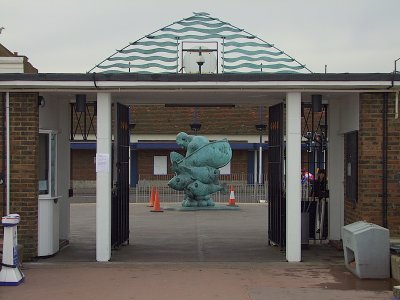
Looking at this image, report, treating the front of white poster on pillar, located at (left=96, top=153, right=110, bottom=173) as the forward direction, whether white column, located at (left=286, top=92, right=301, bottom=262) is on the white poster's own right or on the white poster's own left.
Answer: on the white poster's own left

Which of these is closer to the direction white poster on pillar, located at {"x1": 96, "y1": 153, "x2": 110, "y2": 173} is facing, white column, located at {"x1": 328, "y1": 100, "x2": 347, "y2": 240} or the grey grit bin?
the grey grit bin

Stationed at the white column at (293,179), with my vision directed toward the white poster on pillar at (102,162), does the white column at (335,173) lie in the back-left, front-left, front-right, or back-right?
back-right

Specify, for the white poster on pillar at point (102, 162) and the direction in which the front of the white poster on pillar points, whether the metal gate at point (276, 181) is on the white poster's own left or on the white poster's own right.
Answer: on the white poster's own left

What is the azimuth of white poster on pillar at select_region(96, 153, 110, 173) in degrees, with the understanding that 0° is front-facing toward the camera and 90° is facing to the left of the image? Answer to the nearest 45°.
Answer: approximately 0°

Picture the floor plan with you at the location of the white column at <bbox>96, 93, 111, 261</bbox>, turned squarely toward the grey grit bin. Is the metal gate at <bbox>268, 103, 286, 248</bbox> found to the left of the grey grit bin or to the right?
left

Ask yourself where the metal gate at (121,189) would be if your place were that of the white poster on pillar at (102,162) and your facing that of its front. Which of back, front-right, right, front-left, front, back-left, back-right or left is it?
back

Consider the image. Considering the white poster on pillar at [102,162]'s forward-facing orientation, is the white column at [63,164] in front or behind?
behind

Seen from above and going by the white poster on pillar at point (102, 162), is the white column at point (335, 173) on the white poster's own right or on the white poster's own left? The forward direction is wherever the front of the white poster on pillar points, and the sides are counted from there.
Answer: on the white poster's own left

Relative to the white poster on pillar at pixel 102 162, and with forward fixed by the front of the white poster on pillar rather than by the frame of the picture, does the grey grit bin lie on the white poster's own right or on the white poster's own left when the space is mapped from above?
on the white poster's own left

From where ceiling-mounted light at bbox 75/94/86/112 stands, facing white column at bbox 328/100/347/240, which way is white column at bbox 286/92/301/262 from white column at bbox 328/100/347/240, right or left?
right
